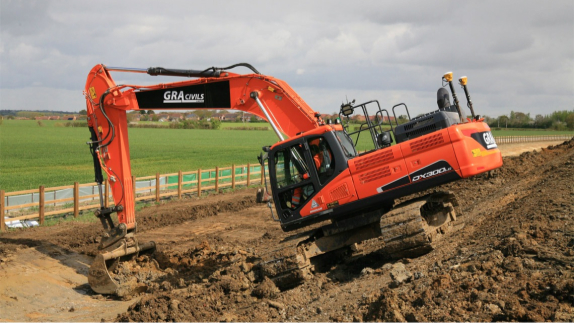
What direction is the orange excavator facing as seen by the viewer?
to the viewer's left

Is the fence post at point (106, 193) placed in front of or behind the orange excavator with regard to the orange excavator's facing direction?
in front

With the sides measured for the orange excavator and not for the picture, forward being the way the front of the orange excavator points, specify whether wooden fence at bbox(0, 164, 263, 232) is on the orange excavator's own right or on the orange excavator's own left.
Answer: on the orange excavator's own right

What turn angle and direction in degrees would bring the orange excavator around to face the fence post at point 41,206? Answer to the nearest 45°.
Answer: approximately 45° to its right

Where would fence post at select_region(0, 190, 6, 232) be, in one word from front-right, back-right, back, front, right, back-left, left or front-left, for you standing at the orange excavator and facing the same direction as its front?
front-right
